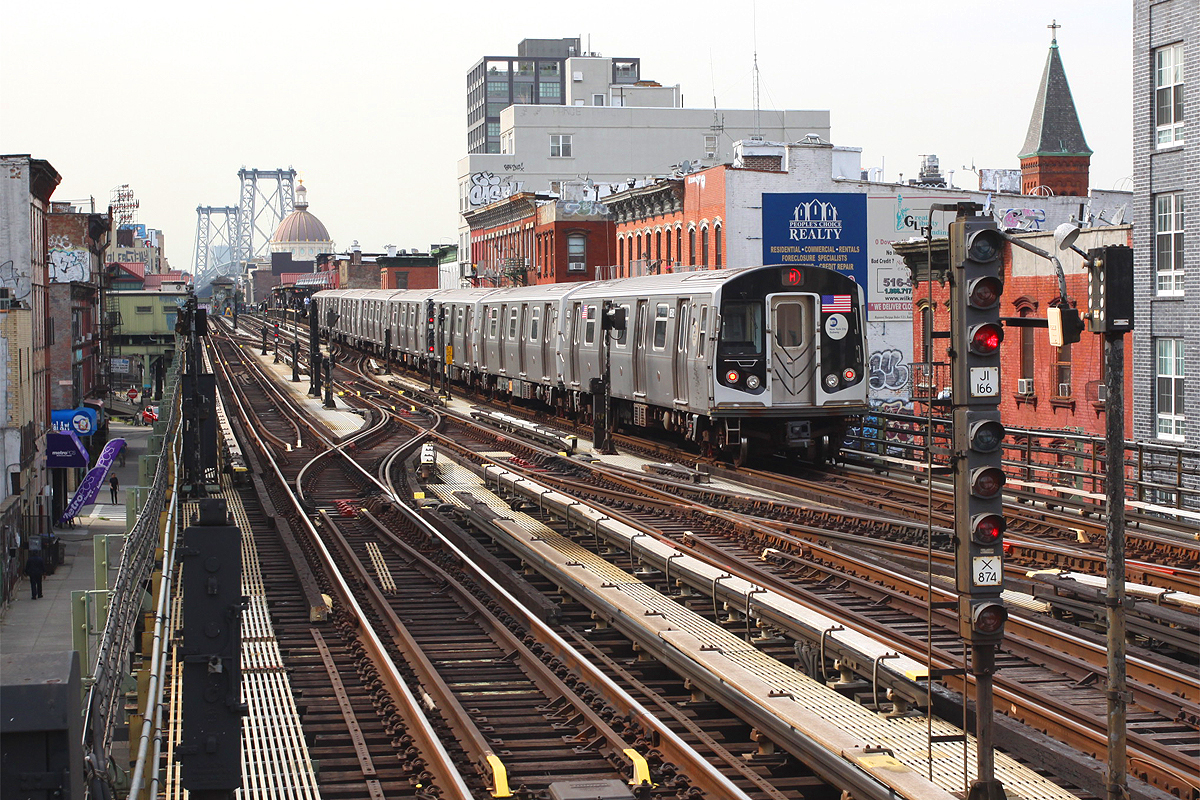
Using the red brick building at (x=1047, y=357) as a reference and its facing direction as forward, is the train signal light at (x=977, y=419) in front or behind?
in front

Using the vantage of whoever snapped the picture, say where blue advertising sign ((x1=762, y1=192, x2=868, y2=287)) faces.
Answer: facing the viewer

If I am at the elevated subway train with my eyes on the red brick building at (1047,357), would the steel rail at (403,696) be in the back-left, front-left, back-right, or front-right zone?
back-right

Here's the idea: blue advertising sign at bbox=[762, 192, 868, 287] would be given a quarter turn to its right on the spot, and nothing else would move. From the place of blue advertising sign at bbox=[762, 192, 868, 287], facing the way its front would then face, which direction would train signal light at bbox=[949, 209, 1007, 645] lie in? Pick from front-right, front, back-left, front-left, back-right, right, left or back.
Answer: left

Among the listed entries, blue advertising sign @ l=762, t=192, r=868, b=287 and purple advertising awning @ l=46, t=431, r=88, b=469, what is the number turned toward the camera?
2

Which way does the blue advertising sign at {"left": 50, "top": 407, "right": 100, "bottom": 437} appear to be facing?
toward the camera

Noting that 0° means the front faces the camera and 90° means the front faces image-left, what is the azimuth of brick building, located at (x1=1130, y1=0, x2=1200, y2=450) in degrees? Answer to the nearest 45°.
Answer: approximately 45°

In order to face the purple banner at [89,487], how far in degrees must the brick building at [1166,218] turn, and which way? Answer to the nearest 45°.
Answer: approximately 45° to its right

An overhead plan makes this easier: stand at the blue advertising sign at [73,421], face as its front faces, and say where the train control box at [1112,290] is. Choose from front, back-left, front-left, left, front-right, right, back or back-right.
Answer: front

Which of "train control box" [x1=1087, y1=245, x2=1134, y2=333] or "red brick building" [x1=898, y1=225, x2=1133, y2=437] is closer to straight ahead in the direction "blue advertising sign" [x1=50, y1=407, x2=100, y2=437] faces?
the train control box
